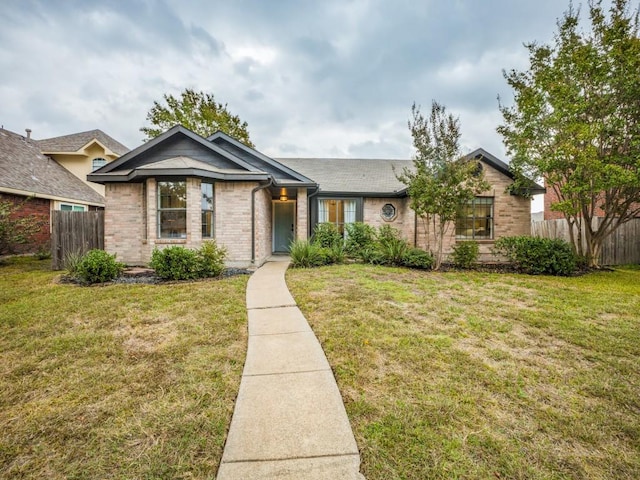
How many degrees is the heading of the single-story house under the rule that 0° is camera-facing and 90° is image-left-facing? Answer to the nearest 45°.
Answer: approximately 0°

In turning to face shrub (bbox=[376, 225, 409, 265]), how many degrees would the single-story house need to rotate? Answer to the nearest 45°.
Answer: approximately 90° to its left

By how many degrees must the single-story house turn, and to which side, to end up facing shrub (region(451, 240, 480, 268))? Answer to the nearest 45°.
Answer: approximately 90° to its left

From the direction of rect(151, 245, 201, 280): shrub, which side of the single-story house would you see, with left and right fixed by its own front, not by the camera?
front

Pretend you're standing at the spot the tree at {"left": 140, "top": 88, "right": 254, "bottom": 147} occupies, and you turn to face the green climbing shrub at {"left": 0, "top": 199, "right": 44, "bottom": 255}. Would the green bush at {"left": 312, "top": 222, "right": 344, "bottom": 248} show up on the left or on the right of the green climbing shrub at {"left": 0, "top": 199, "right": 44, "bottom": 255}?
left

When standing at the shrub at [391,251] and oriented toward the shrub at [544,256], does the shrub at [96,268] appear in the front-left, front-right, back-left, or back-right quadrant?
back-right

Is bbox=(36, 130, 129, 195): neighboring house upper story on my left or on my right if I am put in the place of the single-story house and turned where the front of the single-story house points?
on my right

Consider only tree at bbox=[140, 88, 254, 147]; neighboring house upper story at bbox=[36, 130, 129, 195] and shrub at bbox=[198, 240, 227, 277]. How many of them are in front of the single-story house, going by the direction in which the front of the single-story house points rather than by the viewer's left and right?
1

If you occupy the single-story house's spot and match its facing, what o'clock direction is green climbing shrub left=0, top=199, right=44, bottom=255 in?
The green climbing shrub is roughly at 3 o'clock from the single-story house.

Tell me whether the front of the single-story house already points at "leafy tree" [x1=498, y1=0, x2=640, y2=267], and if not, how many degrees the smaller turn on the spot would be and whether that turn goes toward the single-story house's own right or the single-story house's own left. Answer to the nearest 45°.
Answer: approximately 90° to the single-story house's own left
